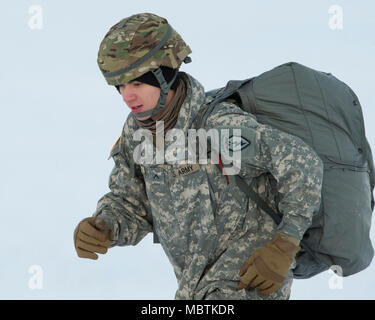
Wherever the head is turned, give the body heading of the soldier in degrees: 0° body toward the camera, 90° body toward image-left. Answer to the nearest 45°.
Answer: approximately 45°
